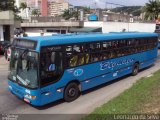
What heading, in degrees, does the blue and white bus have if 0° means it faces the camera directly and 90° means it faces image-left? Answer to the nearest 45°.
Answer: approximately 45°

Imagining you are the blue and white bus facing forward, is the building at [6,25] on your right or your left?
on your right
